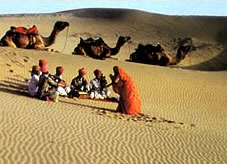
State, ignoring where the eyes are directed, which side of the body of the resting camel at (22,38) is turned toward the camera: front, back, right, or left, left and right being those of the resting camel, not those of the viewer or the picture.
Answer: right

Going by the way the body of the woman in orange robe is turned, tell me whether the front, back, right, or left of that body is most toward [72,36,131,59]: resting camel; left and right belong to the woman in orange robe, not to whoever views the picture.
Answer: right

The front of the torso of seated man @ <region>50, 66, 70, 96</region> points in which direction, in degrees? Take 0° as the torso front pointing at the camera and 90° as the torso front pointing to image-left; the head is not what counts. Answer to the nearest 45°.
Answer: approximately 315°

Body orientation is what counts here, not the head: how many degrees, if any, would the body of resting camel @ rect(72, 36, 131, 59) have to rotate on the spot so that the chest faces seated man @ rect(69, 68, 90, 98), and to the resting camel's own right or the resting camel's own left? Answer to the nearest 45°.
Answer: approximately 90° to the resting camel's own right

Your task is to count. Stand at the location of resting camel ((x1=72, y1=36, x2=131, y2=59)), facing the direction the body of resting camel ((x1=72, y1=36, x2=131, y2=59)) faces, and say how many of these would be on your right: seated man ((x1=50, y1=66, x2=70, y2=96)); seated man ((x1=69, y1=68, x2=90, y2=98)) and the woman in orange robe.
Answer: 3

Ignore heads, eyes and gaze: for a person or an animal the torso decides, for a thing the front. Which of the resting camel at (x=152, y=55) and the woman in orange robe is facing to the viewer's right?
the resting camel

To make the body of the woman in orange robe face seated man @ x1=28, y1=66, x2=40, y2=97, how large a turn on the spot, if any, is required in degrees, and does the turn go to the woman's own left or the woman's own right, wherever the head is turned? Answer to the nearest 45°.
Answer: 0° — they already face them

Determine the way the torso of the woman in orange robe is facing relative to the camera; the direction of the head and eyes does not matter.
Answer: to the viewer's left

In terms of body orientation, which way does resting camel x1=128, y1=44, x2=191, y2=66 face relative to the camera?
to the viewer's right

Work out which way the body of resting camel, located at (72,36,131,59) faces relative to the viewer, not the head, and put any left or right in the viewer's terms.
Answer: facing to the right of the viewer

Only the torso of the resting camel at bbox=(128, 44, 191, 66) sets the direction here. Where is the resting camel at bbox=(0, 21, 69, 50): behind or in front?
behind

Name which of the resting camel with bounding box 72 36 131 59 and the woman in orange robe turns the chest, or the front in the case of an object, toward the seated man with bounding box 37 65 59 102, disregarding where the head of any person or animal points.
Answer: the woman in orange robe
